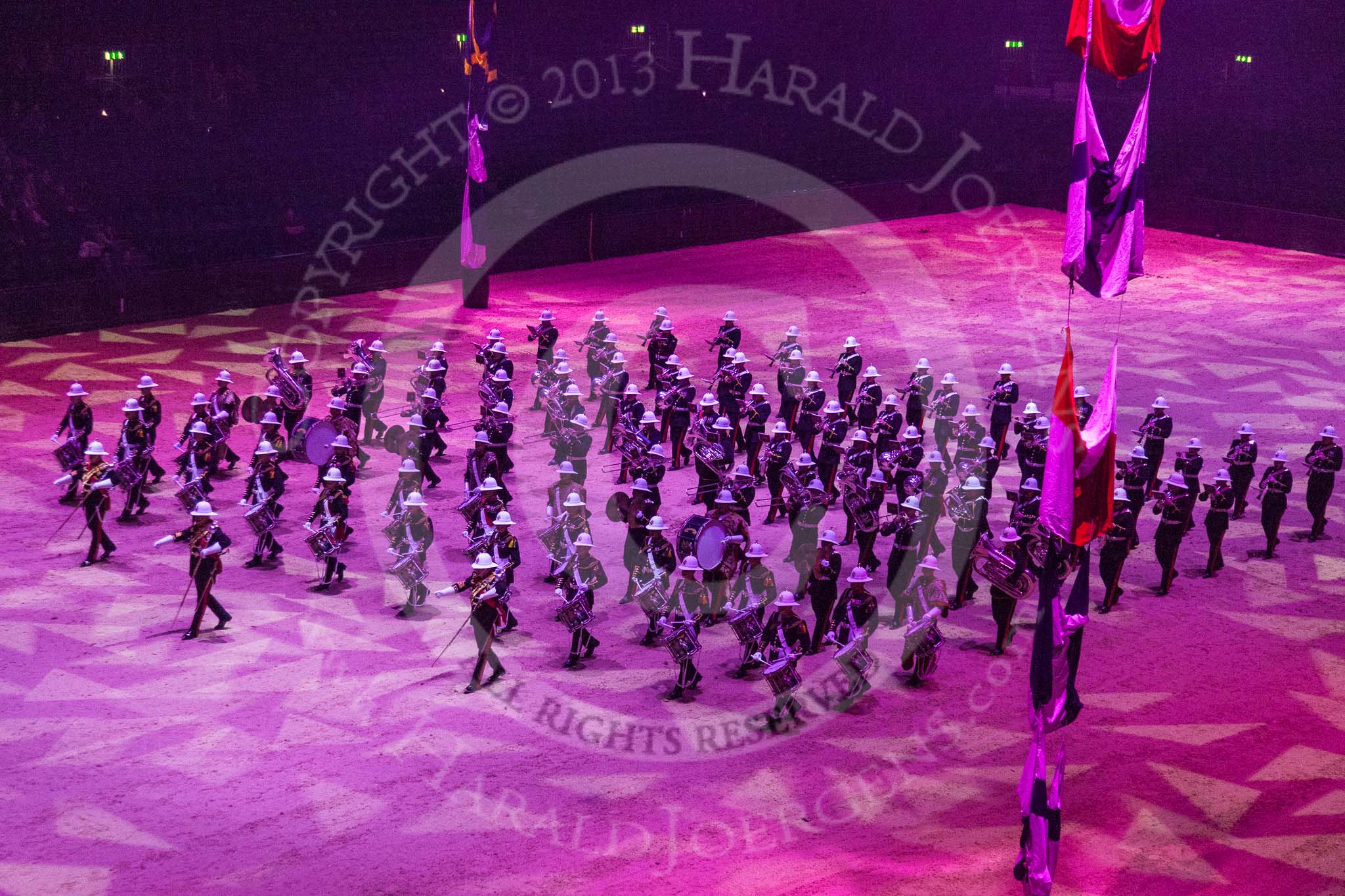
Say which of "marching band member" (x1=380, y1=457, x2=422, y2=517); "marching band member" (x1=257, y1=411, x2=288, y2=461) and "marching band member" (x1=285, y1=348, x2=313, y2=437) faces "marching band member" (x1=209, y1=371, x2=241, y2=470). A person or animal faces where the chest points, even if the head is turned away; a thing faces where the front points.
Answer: "marching band member" (x1=285, y1=348, x2=313, y2=437)

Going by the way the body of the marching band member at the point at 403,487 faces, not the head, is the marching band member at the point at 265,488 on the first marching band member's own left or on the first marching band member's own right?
on the first marching band member's own right

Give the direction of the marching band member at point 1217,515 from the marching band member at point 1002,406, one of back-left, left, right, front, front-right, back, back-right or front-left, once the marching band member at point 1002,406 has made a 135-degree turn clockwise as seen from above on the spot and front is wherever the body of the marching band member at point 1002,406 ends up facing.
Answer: back-right

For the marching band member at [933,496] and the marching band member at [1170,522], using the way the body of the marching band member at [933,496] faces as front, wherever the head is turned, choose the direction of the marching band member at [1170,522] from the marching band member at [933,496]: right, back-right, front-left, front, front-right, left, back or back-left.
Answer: back-left

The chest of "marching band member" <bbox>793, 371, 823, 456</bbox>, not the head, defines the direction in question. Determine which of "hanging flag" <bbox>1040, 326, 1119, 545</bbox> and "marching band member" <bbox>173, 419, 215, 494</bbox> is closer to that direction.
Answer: the marching band member

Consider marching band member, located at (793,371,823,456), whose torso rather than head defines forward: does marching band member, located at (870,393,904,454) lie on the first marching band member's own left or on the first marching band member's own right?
on the first marching band member's own left

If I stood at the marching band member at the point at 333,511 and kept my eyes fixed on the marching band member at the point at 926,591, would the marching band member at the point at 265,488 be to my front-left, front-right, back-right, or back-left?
back-left

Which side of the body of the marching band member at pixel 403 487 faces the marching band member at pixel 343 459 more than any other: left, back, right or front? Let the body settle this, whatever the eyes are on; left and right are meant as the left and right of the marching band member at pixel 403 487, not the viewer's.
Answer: right
